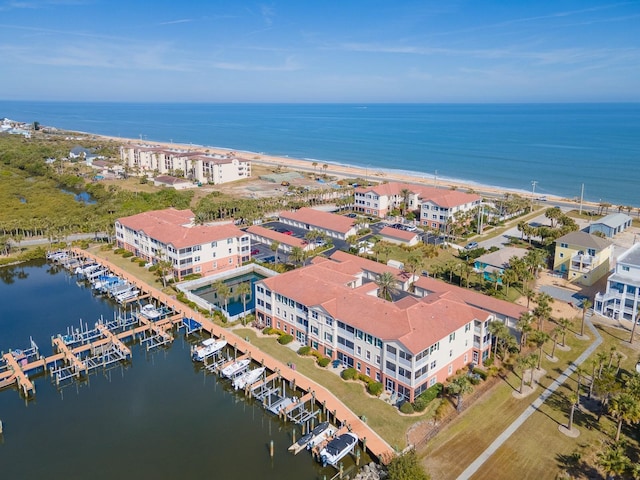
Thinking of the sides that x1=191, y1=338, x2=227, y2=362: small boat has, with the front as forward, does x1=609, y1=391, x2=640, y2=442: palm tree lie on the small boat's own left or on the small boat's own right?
on the small boat's own right

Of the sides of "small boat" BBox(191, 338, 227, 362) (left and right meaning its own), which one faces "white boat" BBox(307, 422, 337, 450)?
right

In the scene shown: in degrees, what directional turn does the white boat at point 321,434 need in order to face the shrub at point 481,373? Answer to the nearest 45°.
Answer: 0° — it already faces it

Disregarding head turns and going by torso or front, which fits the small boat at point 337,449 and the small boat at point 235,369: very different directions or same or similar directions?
same or similar directions

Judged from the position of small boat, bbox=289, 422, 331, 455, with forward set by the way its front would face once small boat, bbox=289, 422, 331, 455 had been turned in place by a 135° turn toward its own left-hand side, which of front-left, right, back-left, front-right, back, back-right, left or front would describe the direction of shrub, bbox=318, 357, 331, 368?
right

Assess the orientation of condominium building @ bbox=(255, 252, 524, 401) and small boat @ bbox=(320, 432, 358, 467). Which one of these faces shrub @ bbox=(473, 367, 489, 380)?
the small boat

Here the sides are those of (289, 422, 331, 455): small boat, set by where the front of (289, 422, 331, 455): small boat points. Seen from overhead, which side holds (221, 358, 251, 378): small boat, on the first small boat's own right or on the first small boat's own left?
on the first small boat's own left

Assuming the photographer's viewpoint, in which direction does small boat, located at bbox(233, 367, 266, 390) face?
facing away from the viewer and to the right of the viewer

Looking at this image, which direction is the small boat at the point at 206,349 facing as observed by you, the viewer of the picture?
facing away from the viewer and to the right of the viewer

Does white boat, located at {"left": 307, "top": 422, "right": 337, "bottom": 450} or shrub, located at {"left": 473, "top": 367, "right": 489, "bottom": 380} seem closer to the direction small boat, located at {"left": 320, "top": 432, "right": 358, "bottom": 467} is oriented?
the shrub

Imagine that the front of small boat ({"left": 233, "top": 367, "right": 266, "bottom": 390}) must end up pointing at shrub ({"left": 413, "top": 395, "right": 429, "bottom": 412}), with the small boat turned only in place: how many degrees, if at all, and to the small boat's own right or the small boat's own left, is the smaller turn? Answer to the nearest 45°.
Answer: approximately 90° to the small boat's own right

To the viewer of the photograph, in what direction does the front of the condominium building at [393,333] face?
facing the viewer and to the left of the viewer

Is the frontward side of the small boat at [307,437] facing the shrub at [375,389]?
yes

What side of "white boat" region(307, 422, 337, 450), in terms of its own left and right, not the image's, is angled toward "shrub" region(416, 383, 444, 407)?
front

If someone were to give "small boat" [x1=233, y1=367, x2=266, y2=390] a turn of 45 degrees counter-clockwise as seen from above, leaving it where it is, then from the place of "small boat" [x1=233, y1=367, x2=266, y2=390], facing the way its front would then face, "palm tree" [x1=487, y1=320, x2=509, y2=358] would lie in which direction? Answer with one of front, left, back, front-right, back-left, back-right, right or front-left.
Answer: right

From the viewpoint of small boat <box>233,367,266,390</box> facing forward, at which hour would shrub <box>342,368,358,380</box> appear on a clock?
The shrub is roughly at 2 o'clock from the small boat.

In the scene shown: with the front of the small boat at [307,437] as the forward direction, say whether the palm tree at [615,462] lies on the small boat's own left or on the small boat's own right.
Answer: on the small boat's own right

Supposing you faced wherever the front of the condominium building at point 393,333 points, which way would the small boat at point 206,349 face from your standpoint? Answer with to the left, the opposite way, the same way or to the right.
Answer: the opposite way
